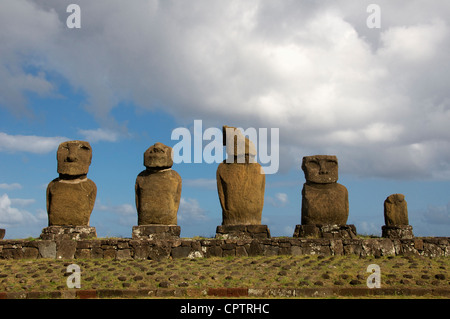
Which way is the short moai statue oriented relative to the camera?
toward the camera

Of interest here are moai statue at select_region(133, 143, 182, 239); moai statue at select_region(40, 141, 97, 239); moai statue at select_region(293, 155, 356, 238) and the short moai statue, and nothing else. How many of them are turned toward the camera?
4

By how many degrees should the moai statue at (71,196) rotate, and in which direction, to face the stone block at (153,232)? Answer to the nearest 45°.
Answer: approximately 45° to its left

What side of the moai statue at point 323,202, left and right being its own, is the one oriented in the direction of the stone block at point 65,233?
right

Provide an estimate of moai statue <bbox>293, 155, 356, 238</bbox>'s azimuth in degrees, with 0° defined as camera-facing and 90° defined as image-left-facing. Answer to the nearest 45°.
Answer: approximately 0°

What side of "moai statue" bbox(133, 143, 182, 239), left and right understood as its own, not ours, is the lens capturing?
front

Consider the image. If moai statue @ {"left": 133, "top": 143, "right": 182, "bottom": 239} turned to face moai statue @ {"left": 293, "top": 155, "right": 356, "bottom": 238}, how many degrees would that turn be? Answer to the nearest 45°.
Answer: approximately 90° to its left

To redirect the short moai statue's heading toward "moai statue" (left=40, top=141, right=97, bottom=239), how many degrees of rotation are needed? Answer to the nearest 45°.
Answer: approximately 45° to its right

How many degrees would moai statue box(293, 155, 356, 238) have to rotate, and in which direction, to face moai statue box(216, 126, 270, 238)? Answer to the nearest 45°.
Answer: approximately 90° to its right

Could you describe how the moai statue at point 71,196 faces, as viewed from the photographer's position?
facing the viewer

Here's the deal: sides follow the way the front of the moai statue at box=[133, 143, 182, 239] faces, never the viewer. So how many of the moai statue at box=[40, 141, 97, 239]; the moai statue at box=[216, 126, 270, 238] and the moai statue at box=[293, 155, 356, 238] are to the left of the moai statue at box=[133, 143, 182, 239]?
2
